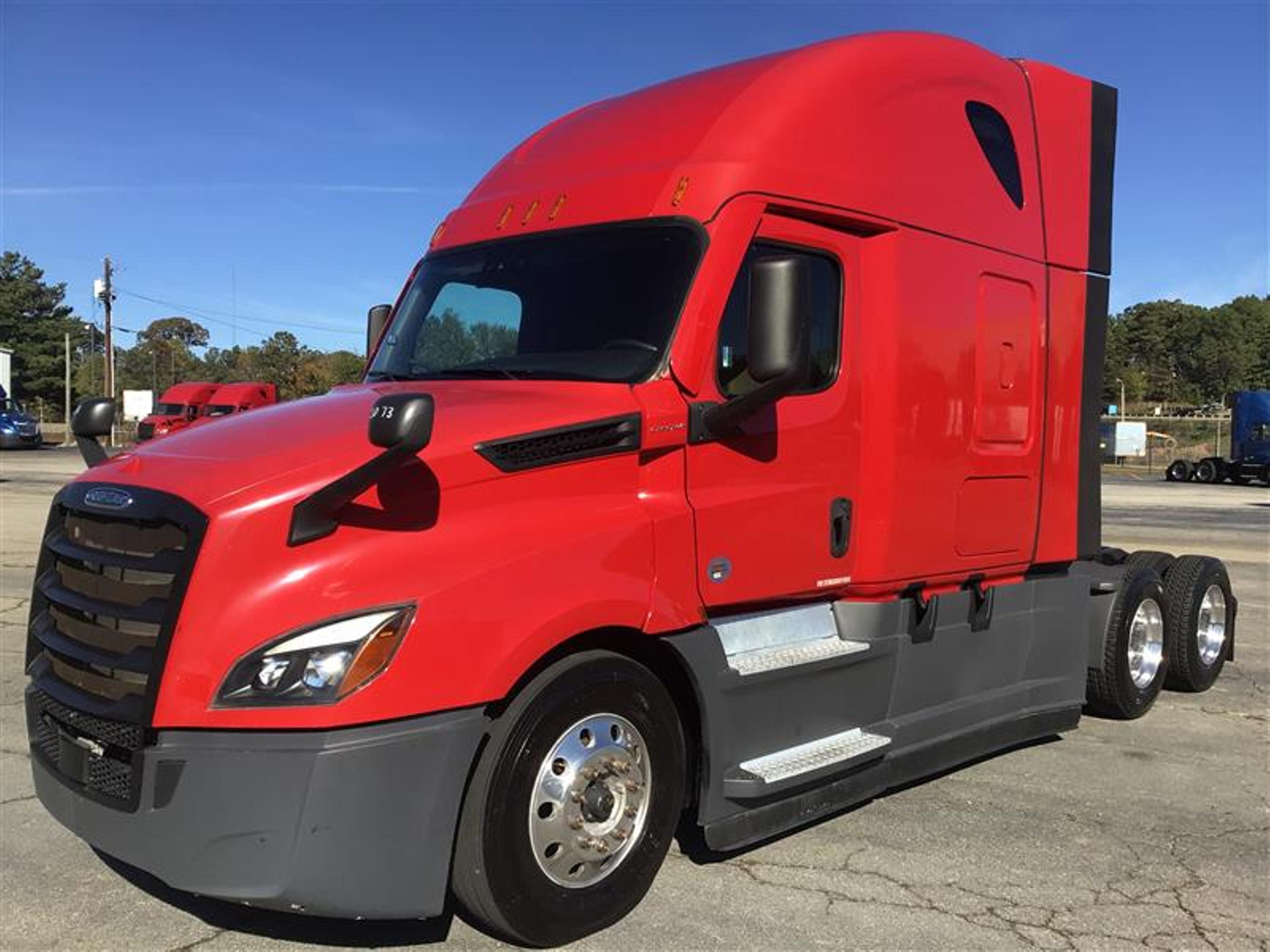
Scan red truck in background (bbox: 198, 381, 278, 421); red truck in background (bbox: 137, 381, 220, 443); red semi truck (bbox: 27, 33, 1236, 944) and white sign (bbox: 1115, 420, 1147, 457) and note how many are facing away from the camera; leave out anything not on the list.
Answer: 0

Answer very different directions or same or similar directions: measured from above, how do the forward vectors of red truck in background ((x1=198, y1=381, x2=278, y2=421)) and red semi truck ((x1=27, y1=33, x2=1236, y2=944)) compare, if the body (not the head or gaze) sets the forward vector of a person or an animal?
same or similar directions

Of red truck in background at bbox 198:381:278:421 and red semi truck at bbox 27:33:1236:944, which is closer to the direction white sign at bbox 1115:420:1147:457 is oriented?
the red semi truck

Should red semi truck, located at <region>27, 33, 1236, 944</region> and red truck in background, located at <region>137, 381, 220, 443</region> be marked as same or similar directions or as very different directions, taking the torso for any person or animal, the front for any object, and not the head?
same or similar directions

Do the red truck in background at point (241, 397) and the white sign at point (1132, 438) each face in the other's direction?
no

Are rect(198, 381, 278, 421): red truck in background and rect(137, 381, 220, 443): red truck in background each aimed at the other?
no

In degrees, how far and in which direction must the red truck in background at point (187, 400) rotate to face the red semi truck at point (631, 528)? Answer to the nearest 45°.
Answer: approximately 45° to its left

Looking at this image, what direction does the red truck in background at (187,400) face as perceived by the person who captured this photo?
facing the viewer and to the left of the viewer

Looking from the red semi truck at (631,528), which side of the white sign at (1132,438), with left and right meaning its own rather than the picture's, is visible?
front

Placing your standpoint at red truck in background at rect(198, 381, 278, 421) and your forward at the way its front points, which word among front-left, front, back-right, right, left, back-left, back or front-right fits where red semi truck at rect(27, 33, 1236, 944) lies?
front-left

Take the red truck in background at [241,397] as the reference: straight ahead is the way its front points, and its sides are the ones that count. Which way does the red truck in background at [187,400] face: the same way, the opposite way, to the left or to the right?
the same way

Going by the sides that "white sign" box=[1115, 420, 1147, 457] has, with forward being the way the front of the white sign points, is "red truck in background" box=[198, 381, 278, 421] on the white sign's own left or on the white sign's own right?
on the white sign's own right

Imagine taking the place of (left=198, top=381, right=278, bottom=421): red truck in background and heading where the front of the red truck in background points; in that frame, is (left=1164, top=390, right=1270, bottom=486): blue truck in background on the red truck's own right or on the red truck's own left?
on the red truck's own left

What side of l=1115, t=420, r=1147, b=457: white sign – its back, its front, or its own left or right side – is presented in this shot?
front

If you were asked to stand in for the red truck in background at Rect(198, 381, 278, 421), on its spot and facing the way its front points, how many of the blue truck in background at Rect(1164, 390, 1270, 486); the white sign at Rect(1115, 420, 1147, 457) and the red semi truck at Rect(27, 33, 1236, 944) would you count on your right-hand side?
0

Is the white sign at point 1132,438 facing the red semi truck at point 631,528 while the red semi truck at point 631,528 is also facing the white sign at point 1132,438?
no

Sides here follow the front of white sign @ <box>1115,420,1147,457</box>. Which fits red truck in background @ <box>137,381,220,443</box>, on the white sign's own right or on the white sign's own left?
on the white sign's own right

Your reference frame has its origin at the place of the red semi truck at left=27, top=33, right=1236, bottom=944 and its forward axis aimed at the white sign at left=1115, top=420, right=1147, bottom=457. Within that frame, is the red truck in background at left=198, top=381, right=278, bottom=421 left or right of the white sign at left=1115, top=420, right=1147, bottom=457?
left

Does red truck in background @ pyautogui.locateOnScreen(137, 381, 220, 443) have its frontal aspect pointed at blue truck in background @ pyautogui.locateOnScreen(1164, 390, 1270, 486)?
no
